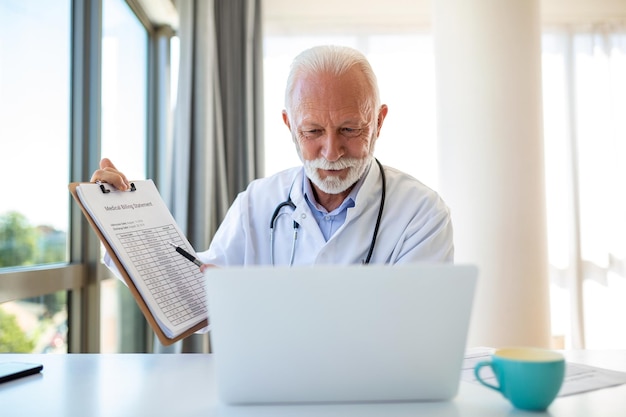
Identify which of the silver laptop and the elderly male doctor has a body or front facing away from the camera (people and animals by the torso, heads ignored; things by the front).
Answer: the silver laptop

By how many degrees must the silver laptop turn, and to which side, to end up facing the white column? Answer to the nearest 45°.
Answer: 0° — it already faces it

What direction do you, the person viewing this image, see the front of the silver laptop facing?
facing away from the viewer

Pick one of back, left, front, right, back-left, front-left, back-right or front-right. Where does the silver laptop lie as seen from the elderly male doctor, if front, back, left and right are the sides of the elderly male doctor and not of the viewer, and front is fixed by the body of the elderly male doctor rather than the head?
front

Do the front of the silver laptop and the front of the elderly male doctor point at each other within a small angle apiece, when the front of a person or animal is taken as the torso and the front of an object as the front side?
yes

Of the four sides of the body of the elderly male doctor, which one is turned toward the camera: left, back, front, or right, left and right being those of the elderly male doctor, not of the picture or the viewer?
front

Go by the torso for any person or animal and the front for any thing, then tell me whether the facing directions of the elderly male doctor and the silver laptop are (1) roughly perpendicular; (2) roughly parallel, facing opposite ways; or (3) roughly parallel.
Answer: roughly parallel, facing opposite ways

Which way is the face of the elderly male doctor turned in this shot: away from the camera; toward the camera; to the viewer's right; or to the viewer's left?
toward the camera

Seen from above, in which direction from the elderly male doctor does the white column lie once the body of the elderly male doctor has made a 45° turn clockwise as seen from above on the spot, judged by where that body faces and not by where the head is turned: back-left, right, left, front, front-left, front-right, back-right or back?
back

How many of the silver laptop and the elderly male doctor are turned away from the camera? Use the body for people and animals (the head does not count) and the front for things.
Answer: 1

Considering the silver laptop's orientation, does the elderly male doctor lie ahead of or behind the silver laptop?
ahead

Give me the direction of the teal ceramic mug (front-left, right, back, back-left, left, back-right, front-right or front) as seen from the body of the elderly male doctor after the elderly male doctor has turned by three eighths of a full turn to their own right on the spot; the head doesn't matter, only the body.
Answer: back-left
